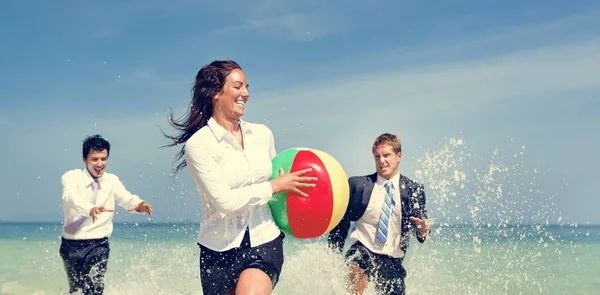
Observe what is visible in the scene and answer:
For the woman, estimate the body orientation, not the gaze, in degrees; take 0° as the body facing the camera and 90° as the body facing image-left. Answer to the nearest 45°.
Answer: approximately 315°

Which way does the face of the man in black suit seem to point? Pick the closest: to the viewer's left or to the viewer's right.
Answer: to the viewer's left

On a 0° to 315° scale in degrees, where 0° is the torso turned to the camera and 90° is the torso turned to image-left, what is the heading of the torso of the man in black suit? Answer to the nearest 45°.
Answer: approximately 0°

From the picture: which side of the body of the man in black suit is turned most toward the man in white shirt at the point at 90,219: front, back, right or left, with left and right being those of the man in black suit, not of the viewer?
right

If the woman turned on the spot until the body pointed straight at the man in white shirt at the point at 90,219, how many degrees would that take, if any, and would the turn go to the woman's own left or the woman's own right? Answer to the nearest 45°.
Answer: approximately 180°
